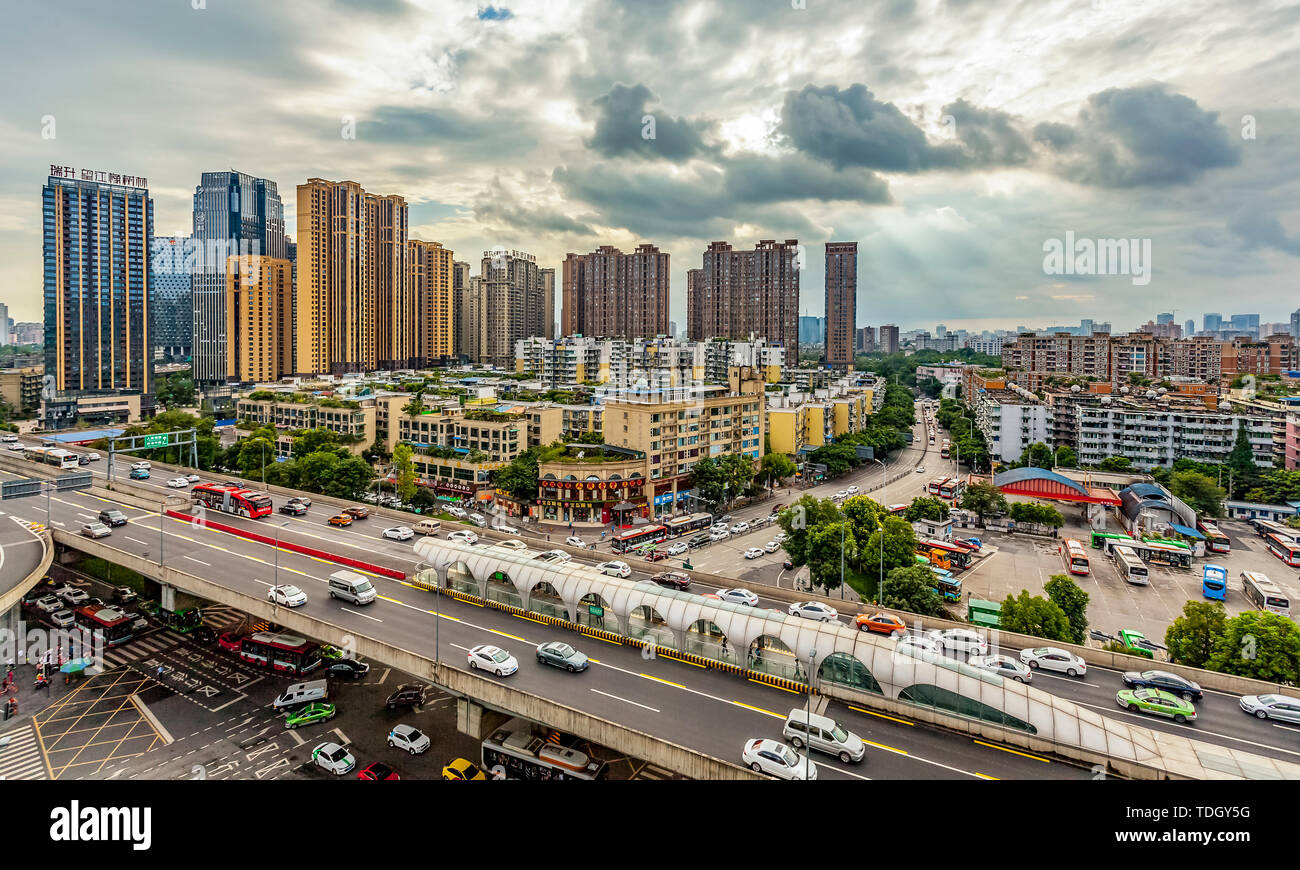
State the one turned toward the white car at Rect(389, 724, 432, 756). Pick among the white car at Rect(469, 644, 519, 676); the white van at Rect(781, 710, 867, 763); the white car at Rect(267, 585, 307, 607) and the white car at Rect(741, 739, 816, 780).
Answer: the white car at Rect(267, 585, 307, 607)

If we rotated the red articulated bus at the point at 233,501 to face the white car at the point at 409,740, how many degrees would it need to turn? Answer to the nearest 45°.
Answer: approximately 135° to its left

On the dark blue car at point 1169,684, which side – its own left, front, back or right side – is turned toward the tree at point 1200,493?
right

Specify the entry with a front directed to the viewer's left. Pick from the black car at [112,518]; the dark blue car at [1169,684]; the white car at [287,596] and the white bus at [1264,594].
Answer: the dark blue car at [1169,684]

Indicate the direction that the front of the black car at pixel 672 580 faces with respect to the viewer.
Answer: facing away from the viewer and to the left of the viewer

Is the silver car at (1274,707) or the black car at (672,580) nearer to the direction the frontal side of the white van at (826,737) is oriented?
the silver car

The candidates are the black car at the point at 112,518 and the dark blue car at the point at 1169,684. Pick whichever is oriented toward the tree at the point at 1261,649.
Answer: the black car at the point at 112,518

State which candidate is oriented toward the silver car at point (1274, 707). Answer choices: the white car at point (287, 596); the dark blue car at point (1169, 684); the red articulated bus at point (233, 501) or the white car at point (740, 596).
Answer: the white car at point (287, 596)

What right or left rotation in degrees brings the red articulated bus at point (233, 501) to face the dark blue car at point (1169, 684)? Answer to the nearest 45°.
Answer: approximately 180°

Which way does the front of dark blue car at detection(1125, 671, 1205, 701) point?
to the viewer's left
